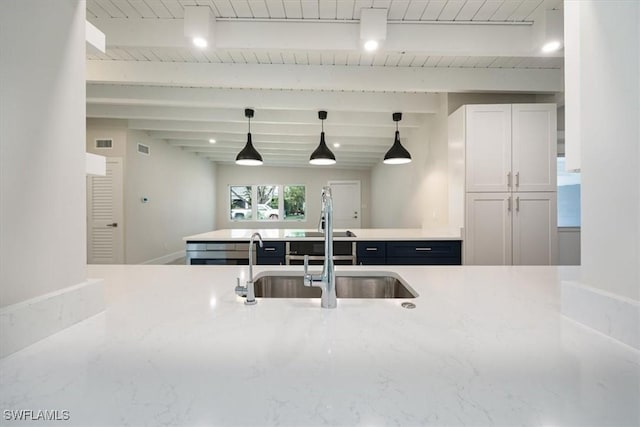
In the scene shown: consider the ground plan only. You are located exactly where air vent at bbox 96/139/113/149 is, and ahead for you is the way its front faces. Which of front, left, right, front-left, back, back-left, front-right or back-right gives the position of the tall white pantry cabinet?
front-left

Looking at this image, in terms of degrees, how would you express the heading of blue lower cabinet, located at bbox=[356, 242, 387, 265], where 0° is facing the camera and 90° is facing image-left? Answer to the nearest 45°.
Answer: approximately 0°

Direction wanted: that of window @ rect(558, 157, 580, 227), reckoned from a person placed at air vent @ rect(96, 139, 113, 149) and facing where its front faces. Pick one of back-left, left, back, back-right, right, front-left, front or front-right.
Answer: front-left

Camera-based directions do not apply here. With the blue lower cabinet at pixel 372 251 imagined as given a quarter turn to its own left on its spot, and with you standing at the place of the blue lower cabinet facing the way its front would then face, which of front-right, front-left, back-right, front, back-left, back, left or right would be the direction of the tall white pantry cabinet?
front

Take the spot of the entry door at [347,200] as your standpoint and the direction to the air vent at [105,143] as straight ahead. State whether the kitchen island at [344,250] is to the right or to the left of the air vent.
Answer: left

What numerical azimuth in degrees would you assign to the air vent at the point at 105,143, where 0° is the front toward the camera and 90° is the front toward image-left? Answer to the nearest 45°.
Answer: approximately 0°

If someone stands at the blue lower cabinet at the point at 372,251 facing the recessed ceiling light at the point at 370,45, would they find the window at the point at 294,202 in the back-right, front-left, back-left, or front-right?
back-right
